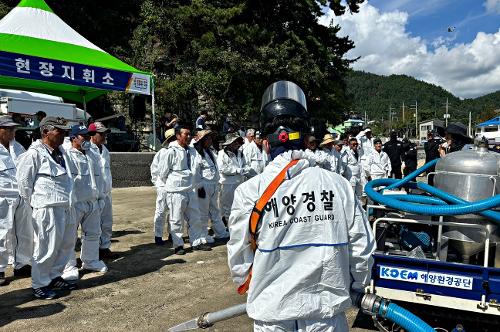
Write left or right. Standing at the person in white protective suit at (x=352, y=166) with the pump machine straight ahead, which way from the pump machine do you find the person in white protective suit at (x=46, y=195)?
right

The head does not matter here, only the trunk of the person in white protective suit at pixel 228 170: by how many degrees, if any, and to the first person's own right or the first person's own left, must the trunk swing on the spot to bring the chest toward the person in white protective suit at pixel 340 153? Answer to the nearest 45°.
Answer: approximately 90° to the first person's own left

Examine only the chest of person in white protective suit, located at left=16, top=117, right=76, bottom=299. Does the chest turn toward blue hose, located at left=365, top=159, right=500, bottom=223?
yes

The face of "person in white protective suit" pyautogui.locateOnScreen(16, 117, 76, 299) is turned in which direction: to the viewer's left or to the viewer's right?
to the viewer's right

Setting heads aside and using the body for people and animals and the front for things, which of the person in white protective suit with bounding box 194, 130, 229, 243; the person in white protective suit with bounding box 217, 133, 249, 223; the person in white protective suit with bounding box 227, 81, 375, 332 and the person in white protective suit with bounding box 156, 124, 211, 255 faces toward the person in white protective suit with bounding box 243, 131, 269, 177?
the person in white protective suit with bounding box 227, 81, 375, 332

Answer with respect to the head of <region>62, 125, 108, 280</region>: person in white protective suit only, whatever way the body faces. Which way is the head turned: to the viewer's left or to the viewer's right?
to the viewer's right

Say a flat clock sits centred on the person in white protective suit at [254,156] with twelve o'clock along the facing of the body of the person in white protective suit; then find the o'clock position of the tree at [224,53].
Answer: The tree is roughly at 7 o'clock from the person in white protective suit.

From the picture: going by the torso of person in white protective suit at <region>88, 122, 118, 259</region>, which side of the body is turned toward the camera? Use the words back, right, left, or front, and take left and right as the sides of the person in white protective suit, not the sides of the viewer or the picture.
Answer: right

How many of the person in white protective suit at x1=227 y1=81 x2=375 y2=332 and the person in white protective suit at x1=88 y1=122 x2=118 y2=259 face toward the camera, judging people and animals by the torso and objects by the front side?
0

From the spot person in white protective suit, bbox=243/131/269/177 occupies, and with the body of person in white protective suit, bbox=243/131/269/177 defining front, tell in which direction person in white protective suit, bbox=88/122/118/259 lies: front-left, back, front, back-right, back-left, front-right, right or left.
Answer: right

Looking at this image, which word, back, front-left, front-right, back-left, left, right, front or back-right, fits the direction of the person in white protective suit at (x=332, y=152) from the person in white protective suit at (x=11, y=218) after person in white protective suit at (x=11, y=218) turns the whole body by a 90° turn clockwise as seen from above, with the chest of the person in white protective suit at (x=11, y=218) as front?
back-left

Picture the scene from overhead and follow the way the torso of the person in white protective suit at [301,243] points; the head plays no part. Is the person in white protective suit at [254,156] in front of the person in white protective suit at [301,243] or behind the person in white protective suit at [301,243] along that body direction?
in front

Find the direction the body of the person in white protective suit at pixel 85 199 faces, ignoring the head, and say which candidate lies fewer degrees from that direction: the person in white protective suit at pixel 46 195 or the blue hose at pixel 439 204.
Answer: the blue hose

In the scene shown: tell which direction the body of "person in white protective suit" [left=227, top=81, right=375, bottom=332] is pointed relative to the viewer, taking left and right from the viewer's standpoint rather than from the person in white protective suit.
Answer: facing away from the viewer

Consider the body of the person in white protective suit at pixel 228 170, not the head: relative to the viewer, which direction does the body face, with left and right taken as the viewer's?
facing the viewer and to the right of the viewer
